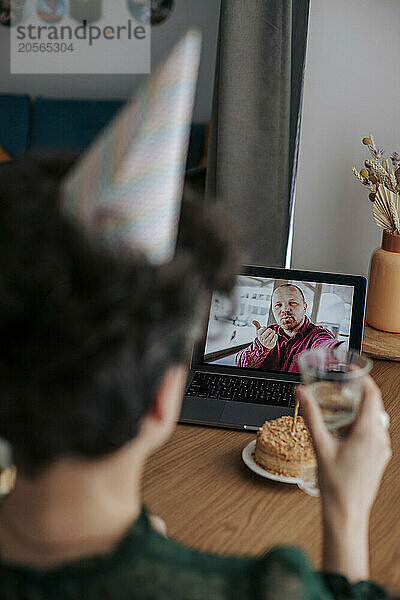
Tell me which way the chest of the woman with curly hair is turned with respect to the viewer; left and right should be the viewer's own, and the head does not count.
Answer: facing away from the viewer and to the right of the viewer

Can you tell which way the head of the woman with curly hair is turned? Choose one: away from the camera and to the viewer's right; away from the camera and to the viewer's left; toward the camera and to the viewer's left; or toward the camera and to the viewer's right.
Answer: away from the camera and to the viewer's right

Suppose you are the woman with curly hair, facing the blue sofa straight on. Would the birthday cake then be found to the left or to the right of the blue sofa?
right

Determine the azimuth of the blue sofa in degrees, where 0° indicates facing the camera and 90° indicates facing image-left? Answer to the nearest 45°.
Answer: approximately 0°

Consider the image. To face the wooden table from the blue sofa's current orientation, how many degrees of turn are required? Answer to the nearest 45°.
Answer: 0° — it already faces it

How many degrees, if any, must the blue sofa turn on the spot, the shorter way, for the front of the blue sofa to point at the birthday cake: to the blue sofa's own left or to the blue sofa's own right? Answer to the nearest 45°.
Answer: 0° — it already faces it
